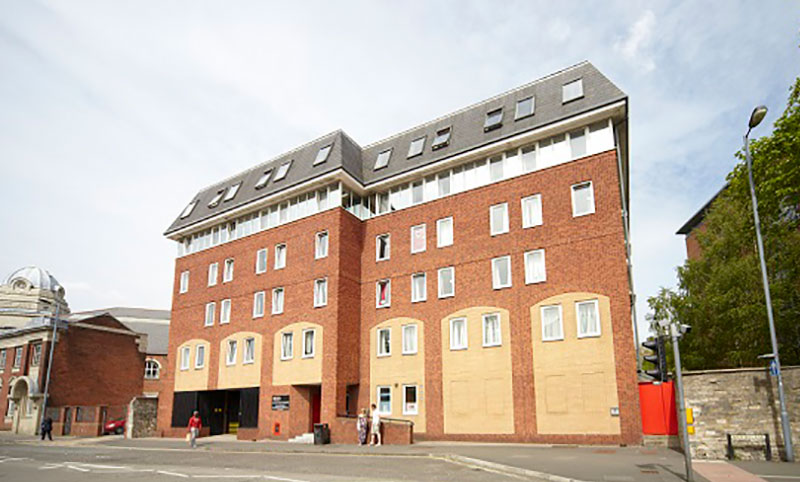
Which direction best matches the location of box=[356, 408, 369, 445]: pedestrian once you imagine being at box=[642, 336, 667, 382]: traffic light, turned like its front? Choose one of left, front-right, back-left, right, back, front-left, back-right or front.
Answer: front-right

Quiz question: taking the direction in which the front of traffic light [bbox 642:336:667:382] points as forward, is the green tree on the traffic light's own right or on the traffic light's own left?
on the traffic light's own right

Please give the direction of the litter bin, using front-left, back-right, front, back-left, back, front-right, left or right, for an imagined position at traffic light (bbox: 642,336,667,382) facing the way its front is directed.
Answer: front-right

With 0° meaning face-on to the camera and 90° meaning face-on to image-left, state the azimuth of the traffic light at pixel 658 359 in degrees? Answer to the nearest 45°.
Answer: approximately 90°

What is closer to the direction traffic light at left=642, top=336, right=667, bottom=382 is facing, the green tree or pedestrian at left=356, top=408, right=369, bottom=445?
the pedestrian

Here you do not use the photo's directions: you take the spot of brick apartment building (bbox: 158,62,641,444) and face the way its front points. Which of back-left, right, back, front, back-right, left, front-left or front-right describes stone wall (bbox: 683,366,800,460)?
left
